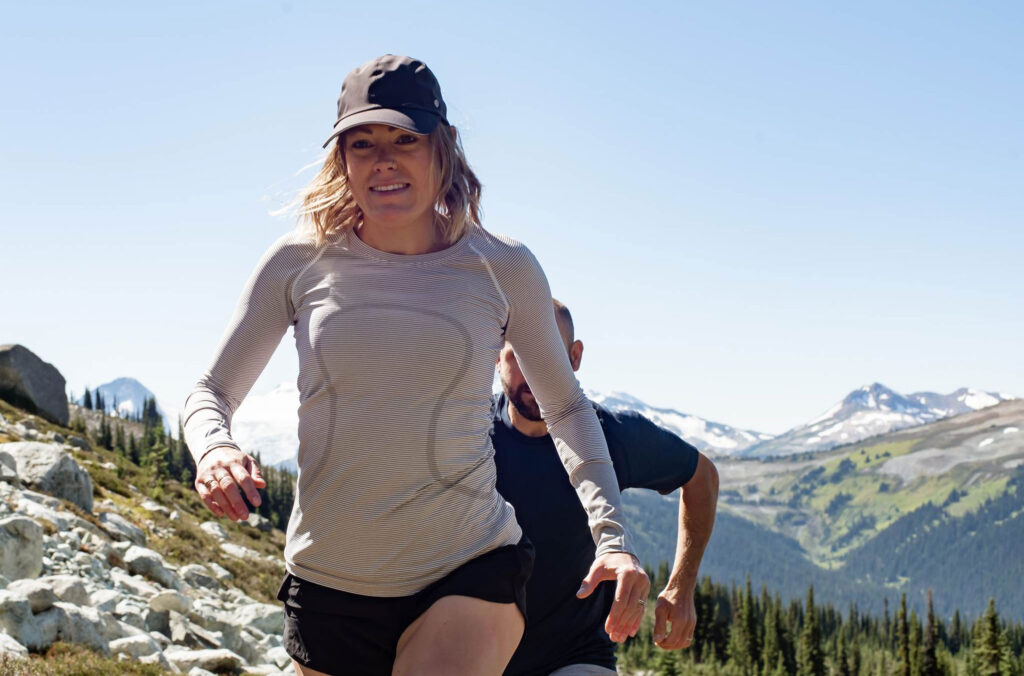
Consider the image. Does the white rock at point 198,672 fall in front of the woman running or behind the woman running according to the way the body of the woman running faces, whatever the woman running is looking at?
behind

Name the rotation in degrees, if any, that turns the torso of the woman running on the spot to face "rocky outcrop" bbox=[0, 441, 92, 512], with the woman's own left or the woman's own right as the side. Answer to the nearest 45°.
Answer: approximately 180°

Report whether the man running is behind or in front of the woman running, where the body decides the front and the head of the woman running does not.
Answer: behind

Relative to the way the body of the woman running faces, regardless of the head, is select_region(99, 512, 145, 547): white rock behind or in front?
behind

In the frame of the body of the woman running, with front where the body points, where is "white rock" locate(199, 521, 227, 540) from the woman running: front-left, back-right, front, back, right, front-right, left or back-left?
back

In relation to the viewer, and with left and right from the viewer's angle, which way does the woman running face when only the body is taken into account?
facing the viewer

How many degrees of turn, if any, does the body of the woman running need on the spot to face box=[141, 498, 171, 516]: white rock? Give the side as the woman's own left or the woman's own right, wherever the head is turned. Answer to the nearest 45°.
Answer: approximately 180°

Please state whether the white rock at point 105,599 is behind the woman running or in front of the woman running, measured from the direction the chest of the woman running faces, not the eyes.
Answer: behind

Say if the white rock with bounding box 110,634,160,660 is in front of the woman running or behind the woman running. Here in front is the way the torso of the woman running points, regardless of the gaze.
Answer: behind
